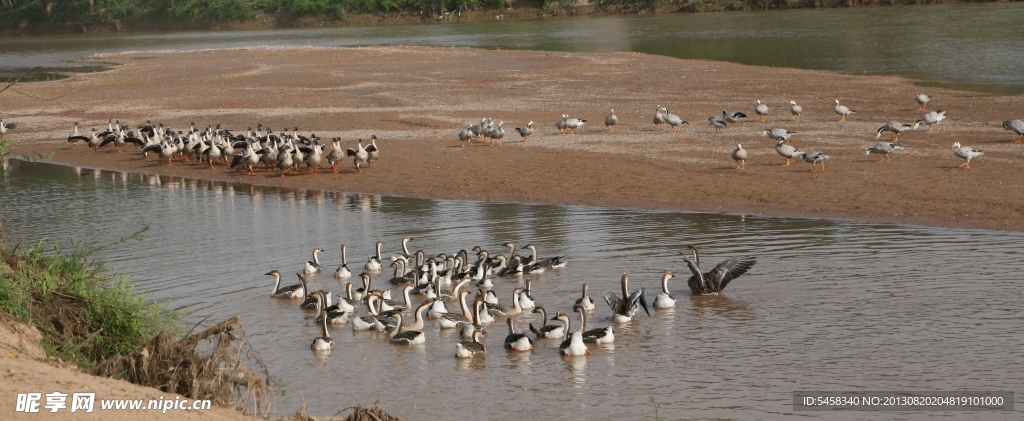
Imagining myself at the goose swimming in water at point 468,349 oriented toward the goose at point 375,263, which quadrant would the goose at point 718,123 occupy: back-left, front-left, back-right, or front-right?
front-right

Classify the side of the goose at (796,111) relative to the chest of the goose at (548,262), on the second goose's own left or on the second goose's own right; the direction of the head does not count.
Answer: on the second goose's own right

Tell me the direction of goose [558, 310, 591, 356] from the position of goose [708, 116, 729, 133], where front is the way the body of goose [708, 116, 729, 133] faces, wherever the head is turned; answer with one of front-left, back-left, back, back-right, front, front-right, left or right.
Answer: left

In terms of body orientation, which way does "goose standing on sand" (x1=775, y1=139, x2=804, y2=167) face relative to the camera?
to the viewer's left

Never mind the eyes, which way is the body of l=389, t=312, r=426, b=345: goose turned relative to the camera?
to the viewer's left

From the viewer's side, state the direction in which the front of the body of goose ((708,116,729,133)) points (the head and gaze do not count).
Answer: to the viewer's left

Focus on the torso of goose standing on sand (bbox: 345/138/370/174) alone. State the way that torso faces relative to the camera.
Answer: toward the camera

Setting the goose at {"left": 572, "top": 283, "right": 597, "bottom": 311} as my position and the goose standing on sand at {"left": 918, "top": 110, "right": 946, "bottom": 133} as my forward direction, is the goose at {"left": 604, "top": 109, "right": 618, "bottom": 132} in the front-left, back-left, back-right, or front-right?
front-left

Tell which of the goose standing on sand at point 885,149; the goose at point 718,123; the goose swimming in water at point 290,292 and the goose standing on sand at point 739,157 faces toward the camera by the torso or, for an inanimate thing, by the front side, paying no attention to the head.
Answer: the goose standing on sand at point 739,157

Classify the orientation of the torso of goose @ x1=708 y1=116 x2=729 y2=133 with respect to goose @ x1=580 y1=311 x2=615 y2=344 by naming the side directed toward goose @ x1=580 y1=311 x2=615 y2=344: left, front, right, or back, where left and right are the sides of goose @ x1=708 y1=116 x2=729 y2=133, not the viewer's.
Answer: left

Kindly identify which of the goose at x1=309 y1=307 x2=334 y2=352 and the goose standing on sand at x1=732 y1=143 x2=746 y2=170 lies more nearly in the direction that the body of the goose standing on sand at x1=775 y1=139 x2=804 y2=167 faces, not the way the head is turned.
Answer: the goose standing on sand

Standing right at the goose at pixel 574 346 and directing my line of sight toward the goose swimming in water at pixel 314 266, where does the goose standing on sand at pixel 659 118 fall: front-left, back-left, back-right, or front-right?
front-right

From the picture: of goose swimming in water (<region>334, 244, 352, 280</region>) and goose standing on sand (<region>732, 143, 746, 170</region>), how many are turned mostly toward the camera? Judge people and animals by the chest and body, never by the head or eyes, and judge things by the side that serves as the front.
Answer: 1
